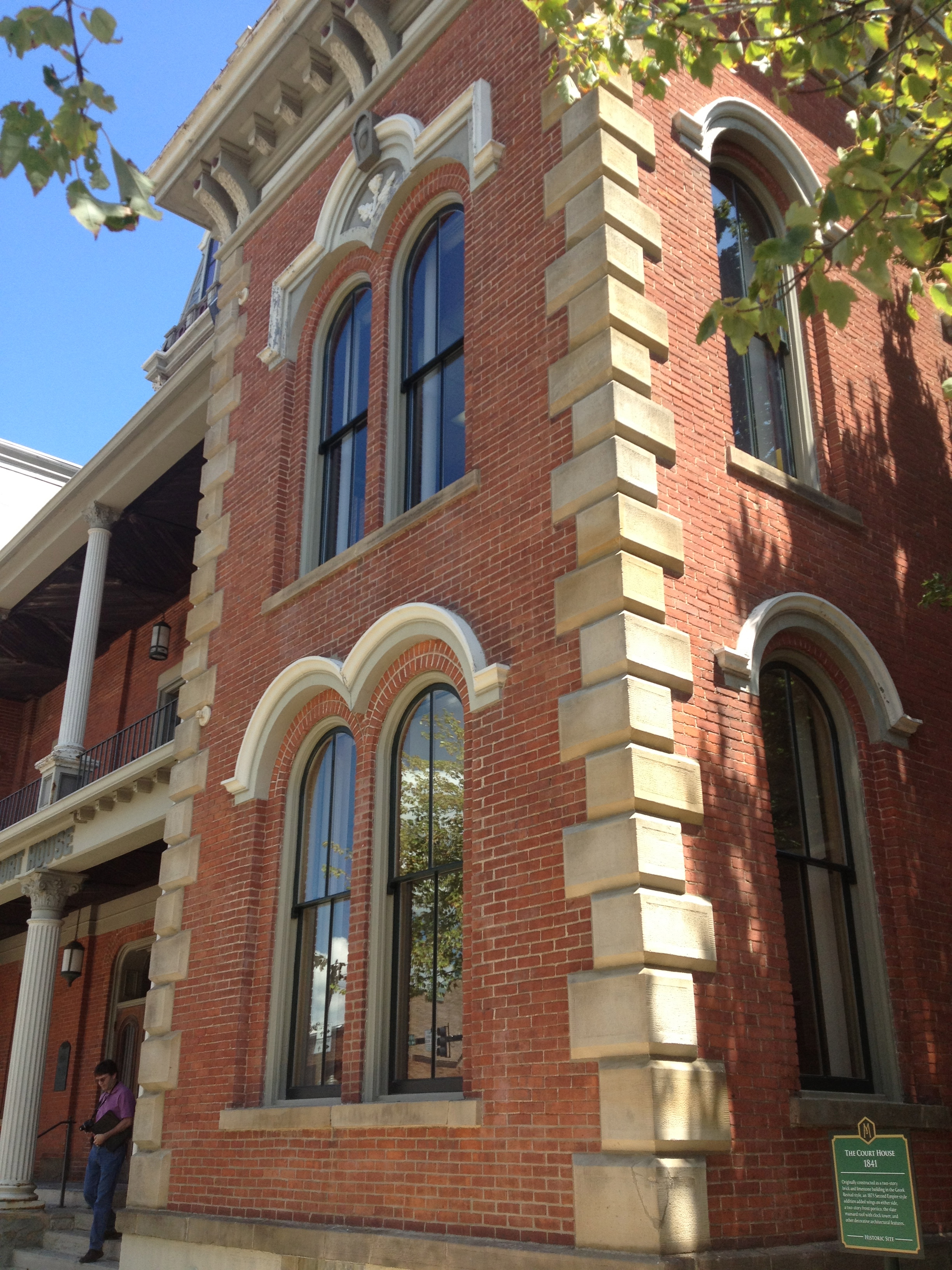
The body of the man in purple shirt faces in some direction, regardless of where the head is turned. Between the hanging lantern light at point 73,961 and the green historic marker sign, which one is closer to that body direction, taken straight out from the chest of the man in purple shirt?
the green historic marker sign
